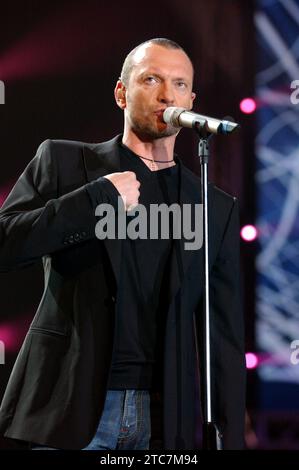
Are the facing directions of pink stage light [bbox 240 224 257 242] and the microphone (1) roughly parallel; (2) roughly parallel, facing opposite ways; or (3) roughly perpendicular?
roughly perpendicular

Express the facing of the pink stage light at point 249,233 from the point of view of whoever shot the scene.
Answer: facing the viewer

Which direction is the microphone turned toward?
to the viewer's left

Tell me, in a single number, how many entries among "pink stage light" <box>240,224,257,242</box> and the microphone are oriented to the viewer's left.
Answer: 1

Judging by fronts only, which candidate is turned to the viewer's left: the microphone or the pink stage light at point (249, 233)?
the microphone

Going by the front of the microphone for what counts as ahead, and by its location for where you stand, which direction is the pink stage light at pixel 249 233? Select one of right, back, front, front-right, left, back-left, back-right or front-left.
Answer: right

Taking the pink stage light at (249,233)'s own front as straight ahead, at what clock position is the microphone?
The microphone is roughly at 12 o'clock from the pink stage light.
